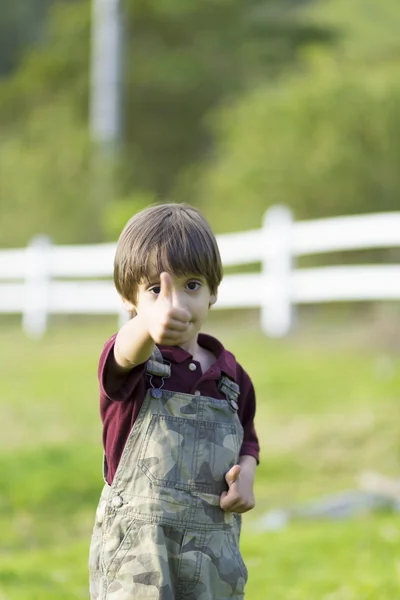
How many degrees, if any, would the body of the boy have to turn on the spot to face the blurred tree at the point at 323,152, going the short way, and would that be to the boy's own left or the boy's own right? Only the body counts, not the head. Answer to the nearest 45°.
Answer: approximately 180°

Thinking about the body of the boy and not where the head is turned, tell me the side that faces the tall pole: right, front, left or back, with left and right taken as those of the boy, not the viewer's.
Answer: back

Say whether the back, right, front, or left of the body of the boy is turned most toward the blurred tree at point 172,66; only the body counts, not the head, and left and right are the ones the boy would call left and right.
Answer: back

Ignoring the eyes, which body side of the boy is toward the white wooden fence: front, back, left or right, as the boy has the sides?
back

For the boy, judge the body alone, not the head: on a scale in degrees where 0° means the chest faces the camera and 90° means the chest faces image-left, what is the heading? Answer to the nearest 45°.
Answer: approximately 0°
